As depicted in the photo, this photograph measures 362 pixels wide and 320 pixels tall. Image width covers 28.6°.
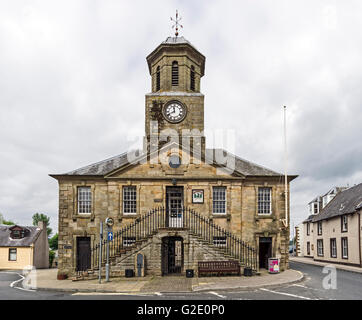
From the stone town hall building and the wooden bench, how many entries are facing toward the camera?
2

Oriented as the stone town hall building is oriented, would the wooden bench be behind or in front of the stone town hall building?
in front

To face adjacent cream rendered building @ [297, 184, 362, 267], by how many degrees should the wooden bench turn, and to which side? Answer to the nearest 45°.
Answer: approximately 135° to its left

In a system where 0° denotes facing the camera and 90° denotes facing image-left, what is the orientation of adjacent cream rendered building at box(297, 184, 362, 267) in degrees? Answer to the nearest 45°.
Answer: approximately 45°

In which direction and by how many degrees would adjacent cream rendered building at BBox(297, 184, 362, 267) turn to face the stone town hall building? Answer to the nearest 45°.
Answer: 0° — it already faces it

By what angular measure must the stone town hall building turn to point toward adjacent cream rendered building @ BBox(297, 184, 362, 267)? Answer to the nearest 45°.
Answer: approximately 135° to its left

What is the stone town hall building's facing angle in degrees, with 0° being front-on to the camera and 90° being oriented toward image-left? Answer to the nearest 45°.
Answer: approximately 0°

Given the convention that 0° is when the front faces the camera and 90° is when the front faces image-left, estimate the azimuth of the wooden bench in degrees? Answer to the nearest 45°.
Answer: approximately 0°
